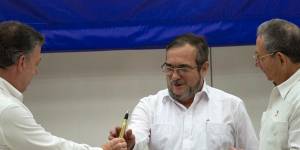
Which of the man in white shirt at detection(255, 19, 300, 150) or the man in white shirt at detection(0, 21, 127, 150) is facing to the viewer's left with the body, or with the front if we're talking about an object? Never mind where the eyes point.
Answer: the man in white shirt at detection(255, 19, 300, 150)

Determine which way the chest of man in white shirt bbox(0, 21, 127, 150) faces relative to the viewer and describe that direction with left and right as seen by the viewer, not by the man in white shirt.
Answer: facing away from the viewer and to the right of the viewer

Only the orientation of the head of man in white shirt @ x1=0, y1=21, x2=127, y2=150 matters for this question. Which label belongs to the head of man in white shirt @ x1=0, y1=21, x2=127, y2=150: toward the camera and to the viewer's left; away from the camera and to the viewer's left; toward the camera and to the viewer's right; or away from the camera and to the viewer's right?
away from the camera and to the viewer's right

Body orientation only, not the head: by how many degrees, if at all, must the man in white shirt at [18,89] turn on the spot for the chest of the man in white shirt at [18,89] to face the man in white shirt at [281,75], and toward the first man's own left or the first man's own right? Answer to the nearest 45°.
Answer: approximately 45° to the first man's own right

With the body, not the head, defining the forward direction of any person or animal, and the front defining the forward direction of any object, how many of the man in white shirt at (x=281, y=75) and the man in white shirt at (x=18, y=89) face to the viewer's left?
1

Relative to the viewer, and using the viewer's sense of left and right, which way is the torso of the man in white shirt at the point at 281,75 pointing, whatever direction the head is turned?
facing to the left of the viewer

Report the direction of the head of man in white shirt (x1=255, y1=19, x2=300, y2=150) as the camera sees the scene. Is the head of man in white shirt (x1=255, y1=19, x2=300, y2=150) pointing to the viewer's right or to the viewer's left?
to the viewer's left
